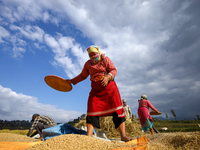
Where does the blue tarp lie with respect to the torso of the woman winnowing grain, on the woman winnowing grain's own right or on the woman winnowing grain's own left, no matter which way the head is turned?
on the woman winnowing grain's own right

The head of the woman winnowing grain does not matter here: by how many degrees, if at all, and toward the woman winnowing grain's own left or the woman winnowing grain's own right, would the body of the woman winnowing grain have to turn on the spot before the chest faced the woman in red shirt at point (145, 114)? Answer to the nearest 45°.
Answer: approximately 135° to the woman winnowing grain's own left

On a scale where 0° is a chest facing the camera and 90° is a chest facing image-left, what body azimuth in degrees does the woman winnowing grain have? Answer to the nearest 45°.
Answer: approximately 0°
